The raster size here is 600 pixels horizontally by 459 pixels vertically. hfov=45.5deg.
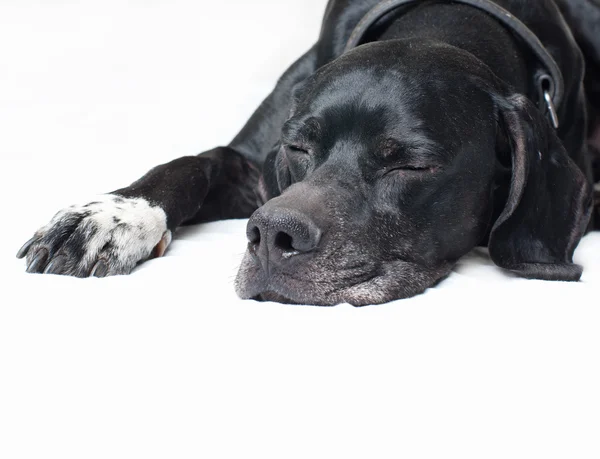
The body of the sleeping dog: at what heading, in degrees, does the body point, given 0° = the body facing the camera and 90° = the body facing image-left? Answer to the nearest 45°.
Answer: approximately 45°
